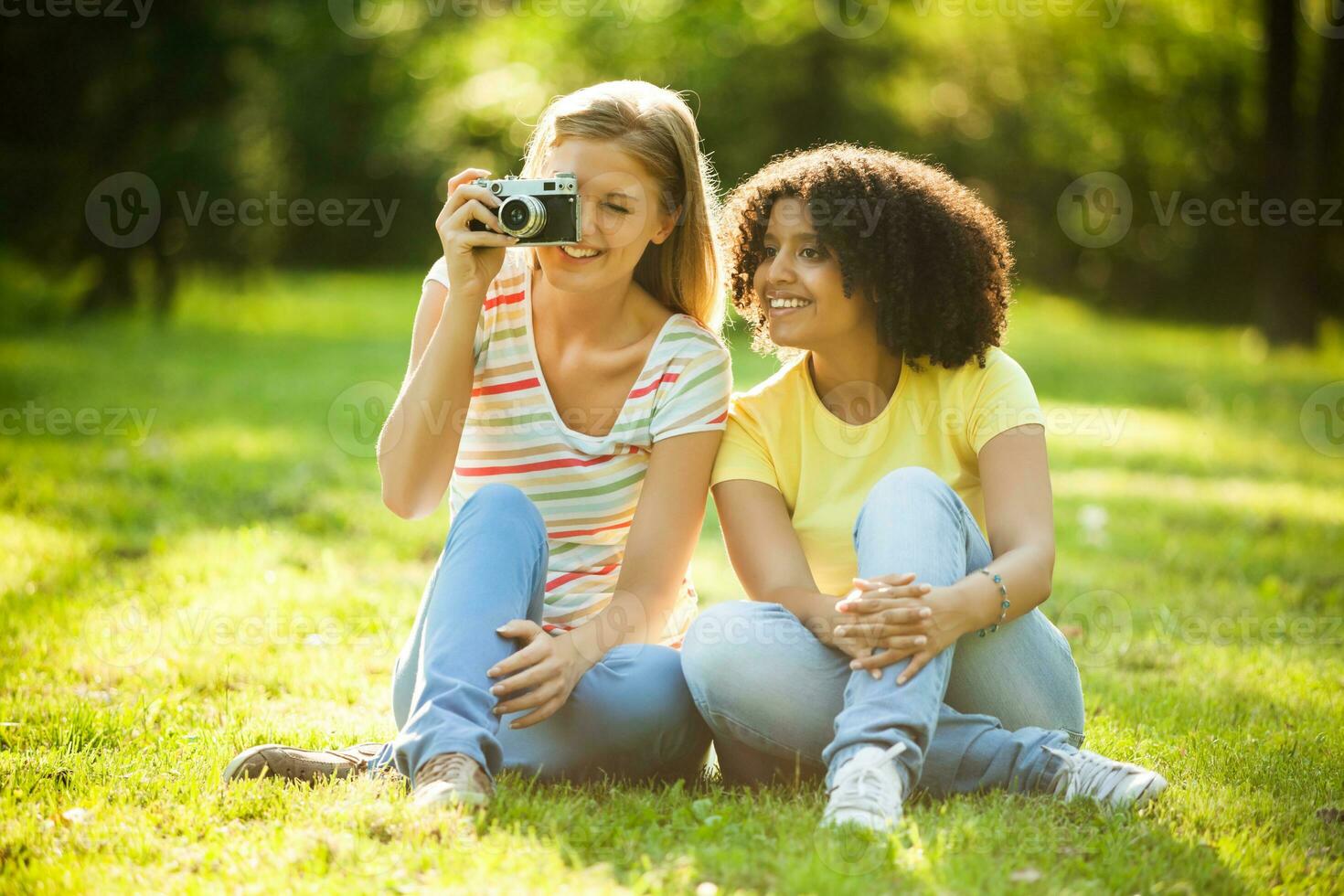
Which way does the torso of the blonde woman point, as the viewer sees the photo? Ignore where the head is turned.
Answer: toward the camera

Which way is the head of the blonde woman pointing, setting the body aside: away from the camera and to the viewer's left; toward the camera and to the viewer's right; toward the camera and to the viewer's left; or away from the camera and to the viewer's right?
toward the camera and to the viewer's left

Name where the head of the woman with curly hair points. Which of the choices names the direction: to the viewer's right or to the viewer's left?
to the viewer's left
